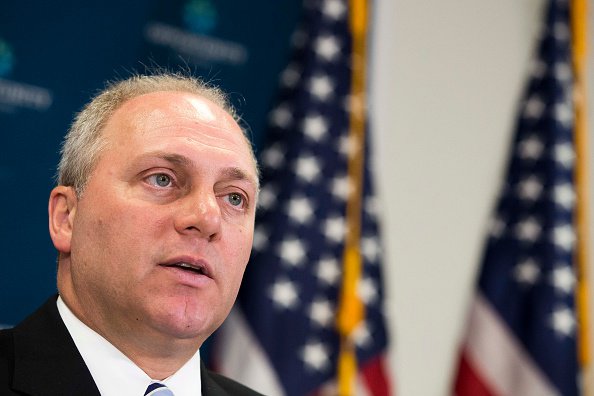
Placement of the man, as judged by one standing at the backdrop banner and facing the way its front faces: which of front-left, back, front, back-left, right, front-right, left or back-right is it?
front

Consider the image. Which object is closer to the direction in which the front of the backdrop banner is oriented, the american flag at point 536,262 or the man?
the man

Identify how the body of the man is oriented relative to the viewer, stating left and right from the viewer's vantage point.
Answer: facing the viewer and to the right of the viewer

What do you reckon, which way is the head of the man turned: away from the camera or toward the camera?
toward the camera

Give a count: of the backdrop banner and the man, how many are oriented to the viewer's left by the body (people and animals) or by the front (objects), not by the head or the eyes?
0

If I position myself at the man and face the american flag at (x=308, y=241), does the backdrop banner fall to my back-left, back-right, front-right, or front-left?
front-left

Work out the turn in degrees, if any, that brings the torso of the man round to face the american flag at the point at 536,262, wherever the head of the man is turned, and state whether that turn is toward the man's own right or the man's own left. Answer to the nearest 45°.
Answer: approximately 90° to the man's own left

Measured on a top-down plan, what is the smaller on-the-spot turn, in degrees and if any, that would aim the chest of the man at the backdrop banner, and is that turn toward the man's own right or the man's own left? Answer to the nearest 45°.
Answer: approximately 135° to the man's own left

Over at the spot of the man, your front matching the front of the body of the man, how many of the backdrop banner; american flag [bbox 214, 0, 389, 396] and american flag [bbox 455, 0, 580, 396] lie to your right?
0

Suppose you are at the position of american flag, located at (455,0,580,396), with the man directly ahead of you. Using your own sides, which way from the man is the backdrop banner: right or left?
right

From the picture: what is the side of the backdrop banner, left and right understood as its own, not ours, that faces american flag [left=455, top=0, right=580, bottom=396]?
left

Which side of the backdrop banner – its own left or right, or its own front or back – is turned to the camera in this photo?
front

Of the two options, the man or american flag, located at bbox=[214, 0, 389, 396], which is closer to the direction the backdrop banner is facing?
the man
